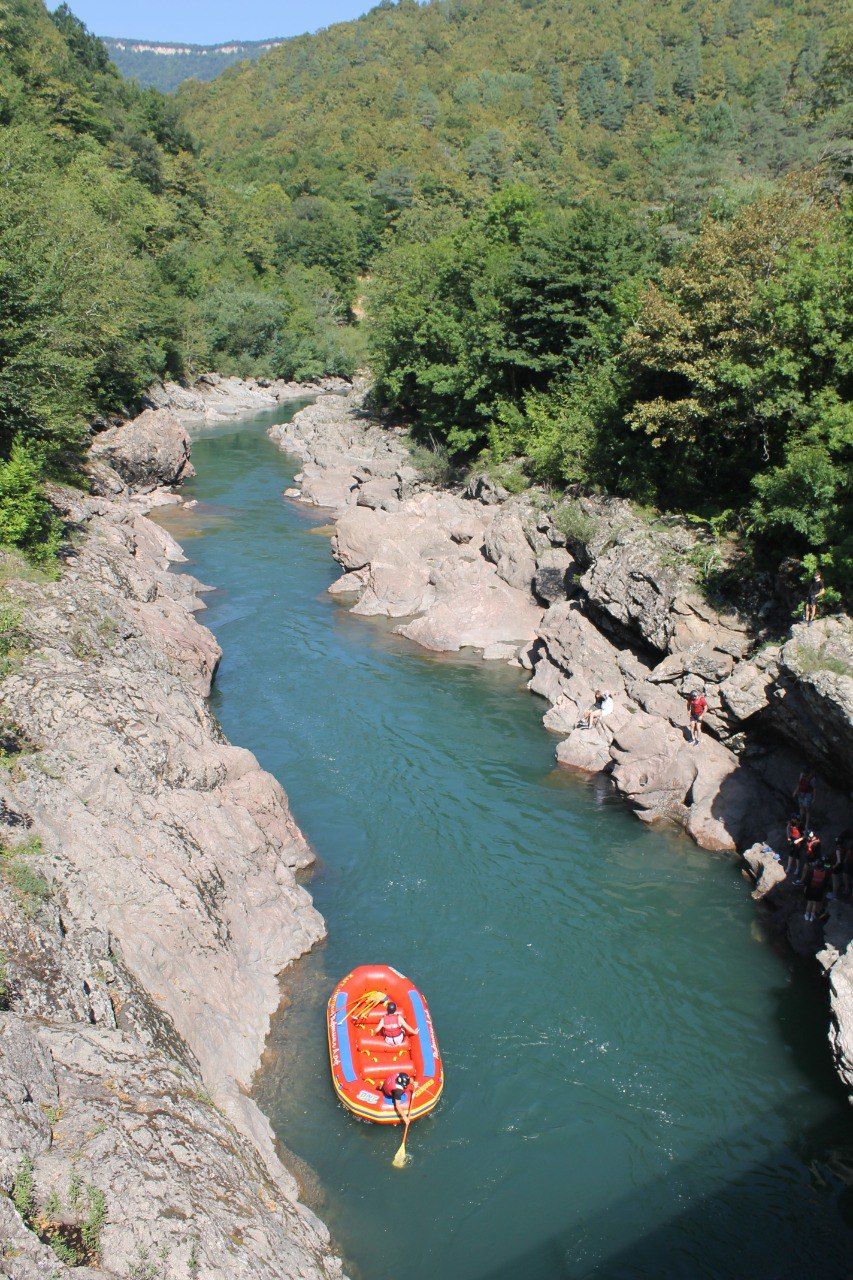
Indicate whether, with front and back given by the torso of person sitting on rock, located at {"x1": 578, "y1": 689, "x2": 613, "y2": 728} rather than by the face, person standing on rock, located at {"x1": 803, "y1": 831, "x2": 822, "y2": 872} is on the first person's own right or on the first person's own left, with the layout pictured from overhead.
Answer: on the first person's own left

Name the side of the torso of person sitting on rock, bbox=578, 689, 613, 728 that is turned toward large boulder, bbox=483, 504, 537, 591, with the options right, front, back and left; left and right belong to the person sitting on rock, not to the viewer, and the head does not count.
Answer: right

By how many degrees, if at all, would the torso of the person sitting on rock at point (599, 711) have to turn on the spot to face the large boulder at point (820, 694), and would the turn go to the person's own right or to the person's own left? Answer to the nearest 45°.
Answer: approximately 135° to the person's own left

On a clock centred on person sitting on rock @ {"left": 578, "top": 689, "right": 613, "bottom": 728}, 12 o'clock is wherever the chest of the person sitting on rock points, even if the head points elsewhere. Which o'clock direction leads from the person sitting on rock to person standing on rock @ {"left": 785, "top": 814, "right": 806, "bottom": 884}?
The person standing on rock is roughly at 8 o'clock from the person sitting on rock.

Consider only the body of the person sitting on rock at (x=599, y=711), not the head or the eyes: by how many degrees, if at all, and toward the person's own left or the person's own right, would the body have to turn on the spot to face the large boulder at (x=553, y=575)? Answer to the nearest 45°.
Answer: approximately 90° to the person's own right

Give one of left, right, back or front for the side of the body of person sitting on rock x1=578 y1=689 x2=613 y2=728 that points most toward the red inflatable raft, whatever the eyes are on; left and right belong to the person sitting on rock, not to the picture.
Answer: left

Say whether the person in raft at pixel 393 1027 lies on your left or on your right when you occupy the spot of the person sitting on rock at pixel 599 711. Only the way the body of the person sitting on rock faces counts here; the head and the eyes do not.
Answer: on your left

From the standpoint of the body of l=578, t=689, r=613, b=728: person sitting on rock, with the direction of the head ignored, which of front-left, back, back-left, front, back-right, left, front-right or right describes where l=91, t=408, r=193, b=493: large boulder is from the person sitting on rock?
front-right

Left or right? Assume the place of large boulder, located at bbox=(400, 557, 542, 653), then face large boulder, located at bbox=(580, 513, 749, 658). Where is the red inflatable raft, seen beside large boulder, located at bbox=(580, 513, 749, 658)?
right

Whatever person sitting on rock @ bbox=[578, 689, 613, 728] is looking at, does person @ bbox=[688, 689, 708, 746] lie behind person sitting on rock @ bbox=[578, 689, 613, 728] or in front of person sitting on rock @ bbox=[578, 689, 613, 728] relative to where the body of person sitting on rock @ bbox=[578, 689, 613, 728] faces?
behind

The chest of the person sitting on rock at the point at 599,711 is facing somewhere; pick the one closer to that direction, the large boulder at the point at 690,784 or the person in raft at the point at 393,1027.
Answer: the person in raft

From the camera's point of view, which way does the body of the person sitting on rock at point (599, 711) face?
to the viewer's left
